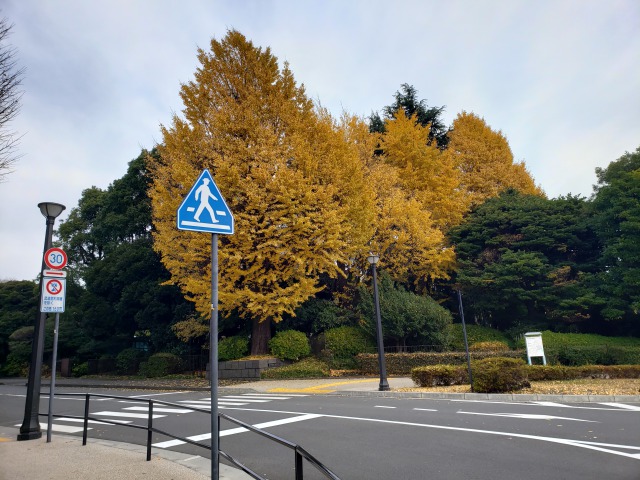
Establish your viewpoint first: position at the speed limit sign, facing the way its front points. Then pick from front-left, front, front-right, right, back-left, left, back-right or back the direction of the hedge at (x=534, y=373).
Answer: left

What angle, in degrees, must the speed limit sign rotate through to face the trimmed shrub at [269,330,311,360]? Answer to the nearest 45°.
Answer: approximately 135° to its left

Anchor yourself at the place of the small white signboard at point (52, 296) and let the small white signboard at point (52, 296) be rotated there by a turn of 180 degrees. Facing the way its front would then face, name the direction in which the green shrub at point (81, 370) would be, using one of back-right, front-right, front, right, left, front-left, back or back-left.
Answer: front

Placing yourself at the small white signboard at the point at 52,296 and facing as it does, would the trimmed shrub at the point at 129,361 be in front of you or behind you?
behind

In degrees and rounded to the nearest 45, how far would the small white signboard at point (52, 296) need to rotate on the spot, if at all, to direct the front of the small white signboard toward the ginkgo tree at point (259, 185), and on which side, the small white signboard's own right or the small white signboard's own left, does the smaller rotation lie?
approximately 135° to the small white signboard's own left

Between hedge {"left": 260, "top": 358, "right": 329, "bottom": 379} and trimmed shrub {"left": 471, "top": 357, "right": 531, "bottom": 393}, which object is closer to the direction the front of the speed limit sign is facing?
the trimmed shrub

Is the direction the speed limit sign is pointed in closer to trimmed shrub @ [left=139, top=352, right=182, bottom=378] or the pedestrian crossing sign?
the pedestrian crossing sign

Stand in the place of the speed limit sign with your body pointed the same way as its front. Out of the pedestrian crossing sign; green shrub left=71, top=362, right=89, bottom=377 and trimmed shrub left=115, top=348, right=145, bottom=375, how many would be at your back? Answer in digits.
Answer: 2

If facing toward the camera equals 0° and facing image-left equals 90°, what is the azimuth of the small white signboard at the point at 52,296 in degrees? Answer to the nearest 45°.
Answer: approximately 0°

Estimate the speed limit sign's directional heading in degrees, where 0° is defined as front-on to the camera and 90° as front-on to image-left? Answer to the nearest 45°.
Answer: approximately 0°

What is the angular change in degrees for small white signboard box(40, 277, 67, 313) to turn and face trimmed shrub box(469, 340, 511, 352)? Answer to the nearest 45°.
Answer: approximately 90° to its left

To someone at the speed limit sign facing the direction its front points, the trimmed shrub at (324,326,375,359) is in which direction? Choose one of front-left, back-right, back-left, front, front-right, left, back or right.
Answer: back-left

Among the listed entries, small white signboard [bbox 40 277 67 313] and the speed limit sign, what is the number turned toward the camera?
2

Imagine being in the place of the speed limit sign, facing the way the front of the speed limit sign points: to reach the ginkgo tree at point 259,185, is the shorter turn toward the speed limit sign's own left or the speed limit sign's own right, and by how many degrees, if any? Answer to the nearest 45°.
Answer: approximately 135° to the speed limit sign's own left

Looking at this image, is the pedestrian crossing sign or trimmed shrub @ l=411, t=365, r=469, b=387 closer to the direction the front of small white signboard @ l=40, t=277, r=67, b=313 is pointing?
the pedestrian crossing sign
